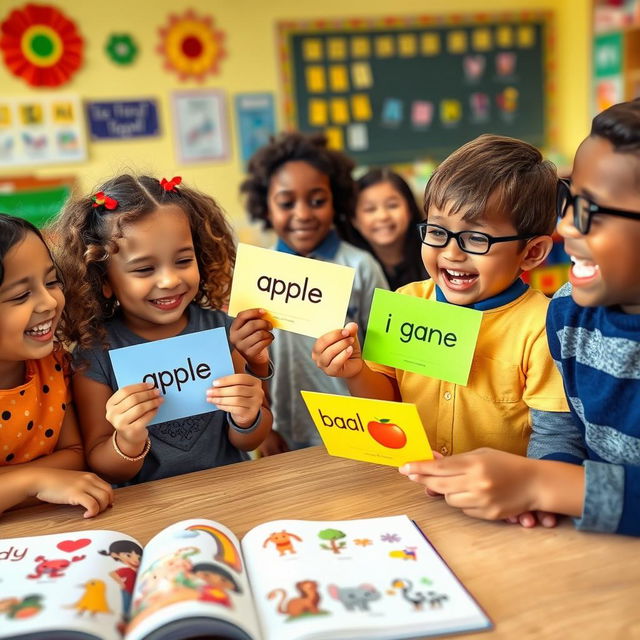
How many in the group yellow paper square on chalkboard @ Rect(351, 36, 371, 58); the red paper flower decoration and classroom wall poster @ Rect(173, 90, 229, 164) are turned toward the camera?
3

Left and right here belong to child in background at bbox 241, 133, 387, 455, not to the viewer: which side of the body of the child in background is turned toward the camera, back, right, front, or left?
front

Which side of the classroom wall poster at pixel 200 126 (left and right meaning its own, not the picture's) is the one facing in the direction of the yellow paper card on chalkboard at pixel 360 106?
left

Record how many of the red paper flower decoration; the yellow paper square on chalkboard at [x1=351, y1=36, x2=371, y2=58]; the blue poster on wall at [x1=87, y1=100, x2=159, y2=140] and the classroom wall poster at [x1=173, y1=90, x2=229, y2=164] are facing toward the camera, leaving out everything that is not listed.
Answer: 4

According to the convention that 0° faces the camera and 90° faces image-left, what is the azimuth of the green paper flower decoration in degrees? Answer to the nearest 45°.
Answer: approximately 0°

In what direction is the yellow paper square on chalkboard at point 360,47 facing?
toward the camera

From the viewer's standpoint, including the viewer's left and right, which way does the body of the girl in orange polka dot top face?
facing the viewer and to the right of the viewer

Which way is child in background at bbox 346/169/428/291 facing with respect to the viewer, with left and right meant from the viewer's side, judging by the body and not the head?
facing the viewer

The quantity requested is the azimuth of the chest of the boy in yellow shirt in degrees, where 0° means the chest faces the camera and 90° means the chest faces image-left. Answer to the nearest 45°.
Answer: approximately 45°

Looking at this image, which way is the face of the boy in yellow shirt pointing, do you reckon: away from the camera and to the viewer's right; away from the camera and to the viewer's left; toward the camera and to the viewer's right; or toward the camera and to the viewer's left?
toward the camera and to the viewer's left

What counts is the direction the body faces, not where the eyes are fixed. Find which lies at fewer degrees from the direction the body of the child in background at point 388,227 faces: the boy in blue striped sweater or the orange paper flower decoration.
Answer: the boy in blue striped sweater

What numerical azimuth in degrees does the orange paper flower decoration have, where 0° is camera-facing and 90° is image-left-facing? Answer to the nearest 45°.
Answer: approximately 0°

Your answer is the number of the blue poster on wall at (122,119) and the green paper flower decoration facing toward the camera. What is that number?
2
